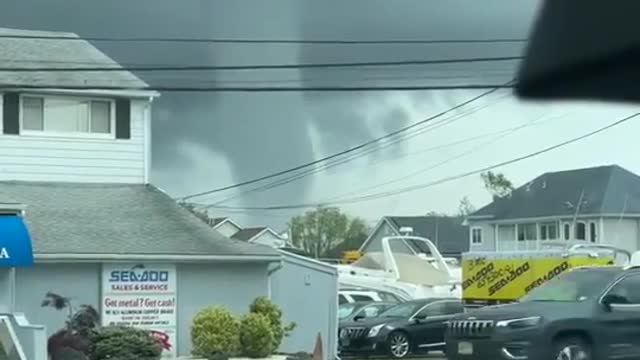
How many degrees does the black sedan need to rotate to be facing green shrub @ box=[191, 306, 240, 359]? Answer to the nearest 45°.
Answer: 0° — it already faces it

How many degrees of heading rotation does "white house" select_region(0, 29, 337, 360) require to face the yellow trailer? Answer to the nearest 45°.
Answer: approximately 90° to its left

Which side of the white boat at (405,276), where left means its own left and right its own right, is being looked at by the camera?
left

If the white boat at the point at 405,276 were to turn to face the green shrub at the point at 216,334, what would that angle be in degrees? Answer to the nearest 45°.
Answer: approximately 90° to its left

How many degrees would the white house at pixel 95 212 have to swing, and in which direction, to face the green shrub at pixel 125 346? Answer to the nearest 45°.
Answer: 0° — it already faces it

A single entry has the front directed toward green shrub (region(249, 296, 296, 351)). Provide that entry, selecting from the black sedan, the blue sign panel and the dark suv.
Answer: the black sedan

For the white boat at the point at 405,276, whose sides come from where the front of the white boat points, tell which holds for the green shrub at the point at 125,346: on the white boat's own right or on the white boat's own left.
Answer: on the white boat's own left

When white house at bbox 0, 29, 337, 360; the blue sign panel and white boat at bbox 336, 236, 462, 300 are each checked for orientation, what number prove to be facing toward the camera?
2

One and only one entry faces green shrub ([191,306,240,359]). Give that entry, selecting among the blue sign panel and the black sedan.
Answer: the black sedan

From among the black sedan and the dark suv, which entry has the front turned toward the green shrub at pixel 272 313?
the black sedan

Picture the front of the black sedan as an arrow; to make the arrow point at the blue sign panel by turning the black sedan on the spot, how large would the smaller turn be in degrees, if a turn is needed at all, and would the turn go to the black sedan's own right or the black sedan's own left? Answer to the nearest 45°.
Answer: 0° — it already faces it

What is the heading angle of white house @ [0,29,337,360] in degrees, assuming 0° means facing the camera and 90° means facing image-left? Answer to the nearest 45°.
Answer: approximately 0°

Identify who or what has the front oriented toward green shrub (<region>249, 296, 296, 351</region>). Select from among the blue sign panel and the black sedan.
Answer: the black sedan

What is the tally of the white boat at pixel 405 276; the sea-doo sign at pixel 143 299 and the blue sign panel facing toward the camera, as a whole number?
2
